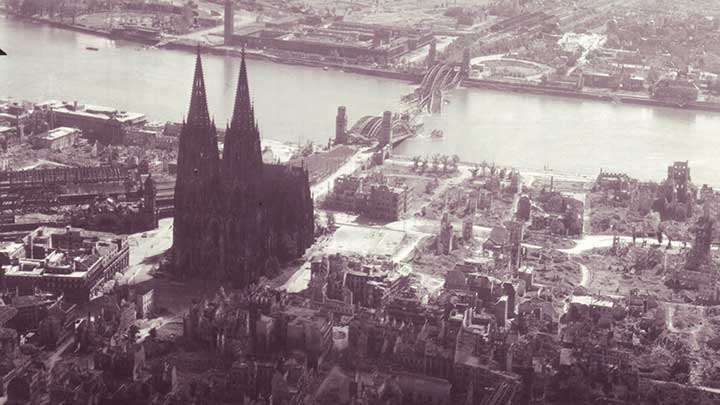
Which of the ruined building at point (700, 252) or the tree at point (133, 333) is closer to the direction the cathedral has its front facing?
the tree

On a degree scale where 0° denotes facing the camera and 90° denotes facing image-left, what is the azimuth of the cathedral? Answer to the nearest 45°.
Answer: approximately 45°

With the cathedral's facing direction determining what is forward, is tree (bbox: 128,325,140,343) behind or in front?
in front

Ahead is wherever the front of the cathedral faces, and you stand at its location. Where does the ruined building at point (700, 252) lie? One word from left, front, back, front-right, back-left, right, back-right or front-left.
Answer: back-left
